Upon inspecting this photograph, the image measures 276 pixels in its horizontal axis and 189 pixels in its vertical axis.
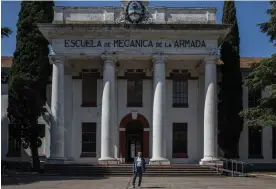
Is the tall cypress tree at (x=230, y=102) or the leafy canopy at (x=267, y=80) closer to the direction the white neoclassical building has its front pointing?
the leafy canopy

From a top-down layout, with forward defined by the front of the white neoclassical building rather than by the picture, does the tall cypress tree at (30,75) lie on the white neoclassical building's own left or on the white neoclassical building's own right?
on the white neoclassical building's own right

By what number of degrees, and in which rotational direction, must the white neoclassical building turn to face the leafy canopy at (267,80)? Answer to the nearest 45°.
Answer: approximately 45° to its left

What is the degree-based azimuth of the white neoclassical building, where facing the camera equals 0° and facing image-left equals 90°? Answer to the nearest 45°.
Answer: approximately 0°

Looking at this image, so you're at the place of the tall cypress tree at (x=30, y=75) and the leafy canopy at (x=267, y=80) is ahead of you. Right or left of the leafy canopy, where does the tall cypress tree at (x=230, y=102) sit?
left

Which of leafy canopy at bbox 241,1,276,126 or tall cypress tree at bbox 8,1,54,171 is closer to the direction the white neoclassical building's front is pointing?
the leafy canopy

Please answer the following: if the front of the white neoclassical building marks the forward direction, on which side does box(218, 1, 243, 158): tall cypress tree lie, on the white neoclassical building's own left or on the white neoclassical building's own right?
on the white neoclassical building's own left
